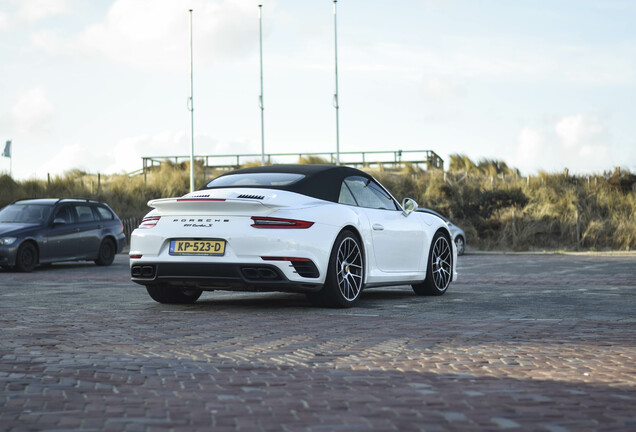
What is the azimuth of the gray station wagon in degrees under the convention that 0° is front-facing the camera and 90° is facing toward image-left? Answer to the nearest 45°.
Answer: approximately 45°

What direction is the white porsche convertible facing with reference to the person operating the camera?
facing away from the viewer and to the right of the viewer
